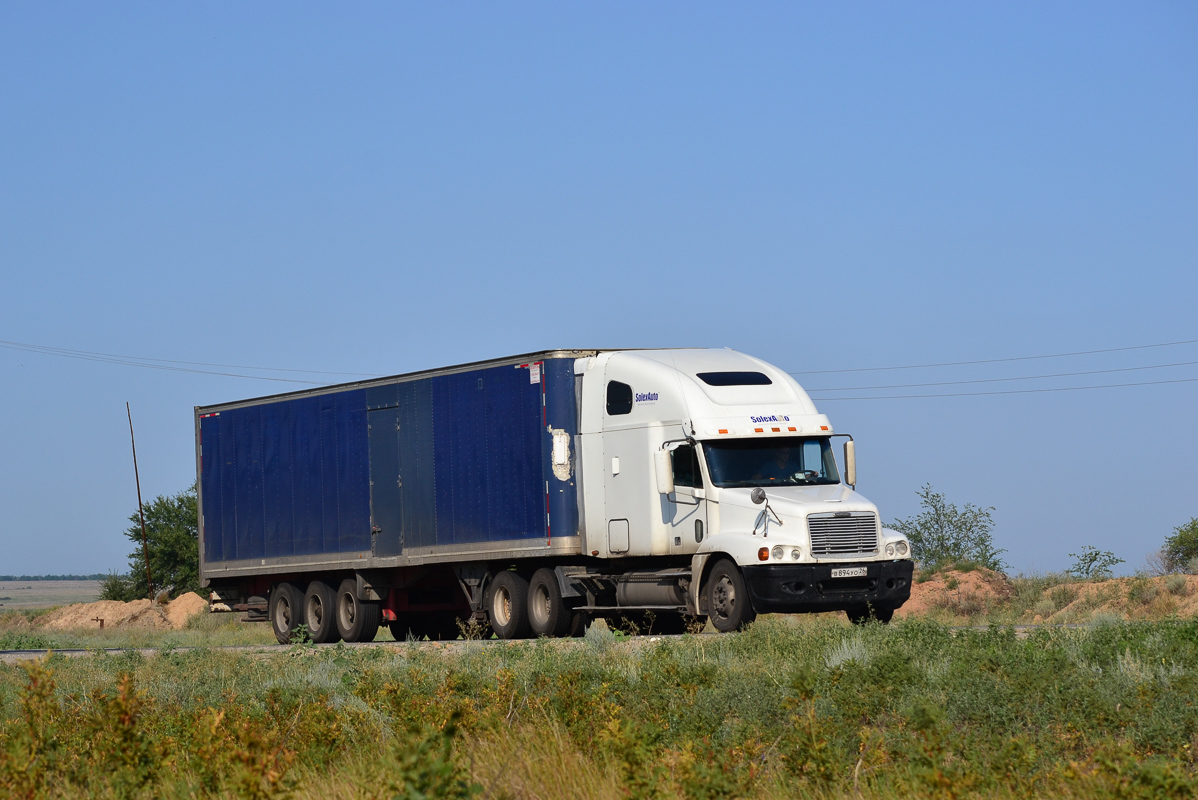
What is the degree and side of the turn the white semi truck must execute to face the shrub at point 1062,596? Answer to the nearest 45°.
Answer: approximately 90° to its left

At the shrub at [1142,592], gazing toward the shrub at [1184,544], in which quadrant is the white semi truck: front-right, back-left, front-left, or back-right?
back-left

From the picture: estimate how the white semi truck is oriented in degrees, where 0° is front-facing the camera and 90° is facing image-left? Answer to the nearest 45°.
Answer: approximately 315°

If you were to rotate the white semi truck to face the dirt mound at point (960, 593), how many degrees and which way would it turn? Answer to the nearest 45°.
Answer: approximately 90° to its left

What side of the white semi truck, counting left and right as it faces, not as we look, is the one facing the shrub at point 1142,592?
left

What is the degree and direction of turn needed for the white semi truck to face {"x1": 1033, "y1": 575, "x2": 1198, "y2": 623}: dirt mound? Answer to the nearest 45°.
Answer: approximately 90° to its left
